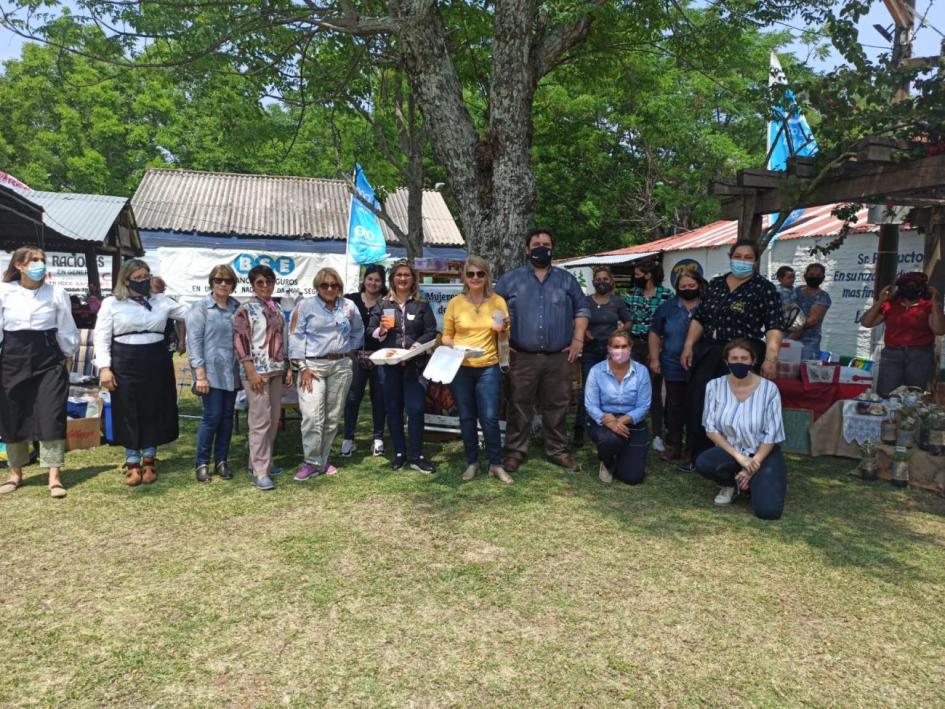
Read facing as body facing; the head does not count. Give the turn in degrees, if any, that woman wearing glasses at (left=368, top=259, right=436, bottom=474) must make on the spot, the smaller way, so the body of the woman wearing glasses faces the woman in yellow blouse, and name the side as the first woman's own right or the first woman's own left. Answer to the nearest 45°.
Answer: approximately 45° to the first woman's own left

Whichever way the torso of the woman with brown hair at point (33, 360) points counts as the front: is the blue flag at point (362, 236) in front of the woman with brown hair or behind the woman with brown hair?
behind

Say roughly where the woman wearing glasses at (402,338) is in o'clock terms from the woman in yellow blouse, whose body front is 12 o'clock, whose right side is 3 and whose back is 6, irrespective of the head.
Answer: The woman wearing glasses is roughly at 4 o'clock from the woman in yellow blouse.

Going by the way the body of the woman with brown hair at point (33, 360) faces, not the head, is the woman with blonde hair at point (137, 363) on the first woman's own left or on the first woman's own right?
on the first woman's own left

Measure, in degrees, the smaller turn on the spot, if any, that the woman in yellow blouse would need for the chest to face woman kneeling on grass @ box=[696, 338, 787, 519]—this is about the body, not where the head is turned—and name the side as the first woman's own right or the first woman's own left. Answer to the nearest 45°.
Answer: approximately 90° to the first woman's own left

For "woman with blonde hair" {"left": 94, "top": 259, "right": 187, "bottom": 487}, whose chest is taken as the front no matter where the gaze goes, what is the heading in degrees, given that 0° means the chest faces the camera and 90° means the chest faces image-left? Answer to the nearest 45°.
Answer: approximately 0°

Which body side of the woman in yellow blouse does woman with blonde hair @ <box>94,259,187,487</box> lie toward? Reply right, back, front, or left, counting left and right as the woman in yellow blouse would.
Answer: right

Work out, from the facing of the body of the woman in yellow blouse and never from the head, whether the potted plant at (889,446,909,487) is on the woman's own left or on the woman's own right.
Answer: on the woman's own left

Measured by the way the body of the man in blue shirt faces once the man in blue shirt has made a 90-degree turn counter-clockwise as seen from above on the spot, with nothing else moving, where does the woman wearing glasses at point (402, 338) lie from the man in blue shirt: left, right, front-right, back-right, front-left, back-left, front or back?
back

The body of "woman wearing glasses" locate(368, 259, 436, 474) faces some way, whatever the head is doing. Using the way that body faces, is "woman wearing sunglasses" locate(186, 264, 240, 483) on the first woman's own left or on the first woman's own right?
on the first woman's own right

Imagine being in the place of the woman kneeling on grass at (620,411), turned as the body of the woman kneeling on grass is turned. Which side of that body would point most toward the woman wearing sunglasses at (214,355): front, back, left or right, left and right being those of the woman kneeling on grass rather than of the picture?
right
